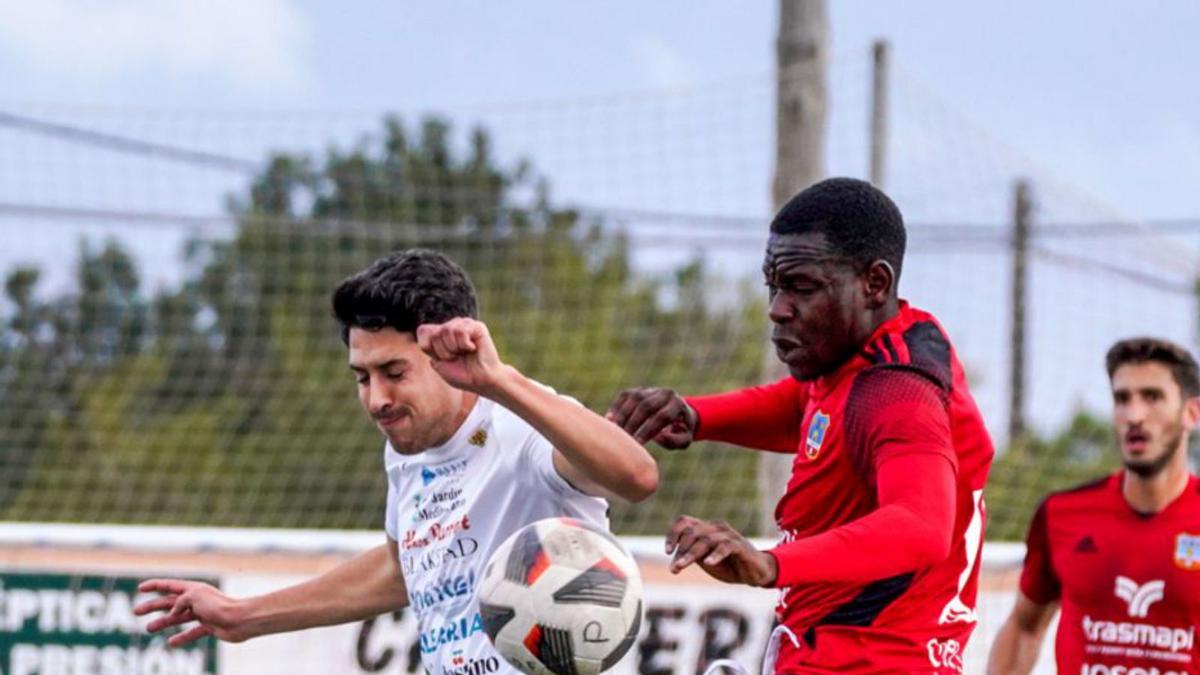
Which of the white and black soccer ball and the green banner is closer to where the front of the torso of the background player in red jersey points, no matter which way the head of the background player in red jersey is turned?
the white and black soccer ball

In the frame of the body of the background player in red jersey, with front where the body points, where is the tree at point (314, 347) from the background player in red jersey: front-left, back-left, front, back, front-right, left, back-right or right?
back-right

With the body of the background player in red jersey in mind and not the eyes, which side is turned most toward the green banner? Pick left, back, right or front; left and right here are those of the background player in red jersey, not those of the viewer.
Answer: right

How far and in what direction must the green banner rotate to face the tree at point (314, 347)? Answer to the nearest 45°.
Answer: approximately 180°

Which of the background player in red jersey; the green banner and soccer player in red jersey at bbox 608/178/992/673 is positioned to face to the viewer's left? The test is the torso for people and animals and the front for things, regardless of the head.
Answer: the soccer player in red jersey

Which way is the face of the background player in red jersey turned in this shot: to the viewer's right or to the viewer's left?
to the viewer's left

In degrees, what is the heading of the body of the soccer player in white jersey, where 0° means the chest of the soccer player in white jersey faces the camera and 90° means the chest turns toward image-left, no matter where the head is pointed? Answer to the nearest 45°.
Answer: approximately 45°

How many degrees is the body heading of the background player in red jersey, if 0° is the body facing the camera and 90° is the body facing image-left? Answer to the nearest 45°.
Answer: approximately 0°

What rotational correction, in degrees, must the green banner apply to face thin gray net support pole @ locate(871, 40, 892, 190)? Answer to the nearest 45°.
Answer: approximately 90° to its left

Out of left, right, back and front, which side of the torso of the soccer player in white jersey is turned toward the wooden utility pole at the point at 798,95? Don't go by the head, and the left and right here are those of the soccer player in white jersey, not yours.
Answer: back

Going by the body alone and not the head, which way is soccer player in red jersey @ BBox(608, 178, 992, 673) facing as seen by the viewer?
to the viewer's left

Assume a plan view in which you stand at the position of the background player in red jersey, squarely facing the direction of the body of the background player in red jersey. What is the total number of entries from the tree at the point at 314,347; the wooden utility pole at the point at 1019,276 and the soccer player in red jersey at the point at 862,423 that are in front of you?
1
